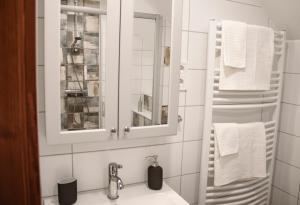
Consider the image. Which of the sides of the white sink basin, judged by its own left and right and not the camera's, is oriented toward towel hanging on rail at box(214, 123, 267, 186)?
left

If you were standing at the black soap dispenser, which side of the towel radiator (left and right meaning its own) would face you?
right

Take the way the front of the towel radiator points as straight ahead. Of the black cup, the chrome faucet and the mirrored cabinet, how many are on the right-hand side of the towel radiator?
3

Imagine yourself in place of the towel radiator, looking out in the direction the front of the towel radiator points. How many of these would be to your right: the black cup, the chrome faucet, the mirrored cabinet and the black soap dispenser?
4

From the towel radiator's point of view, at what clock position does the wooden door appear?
The wooden door is roughly at 2 o'clock from the towel radiator.

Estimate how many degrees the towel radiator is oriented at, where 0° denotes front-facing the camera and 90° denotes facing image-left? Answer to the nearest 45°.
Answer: approximately 315°

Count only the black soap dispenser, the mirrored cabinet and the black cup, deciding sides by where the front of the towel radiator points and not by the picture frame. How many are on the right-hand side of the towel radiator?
3
